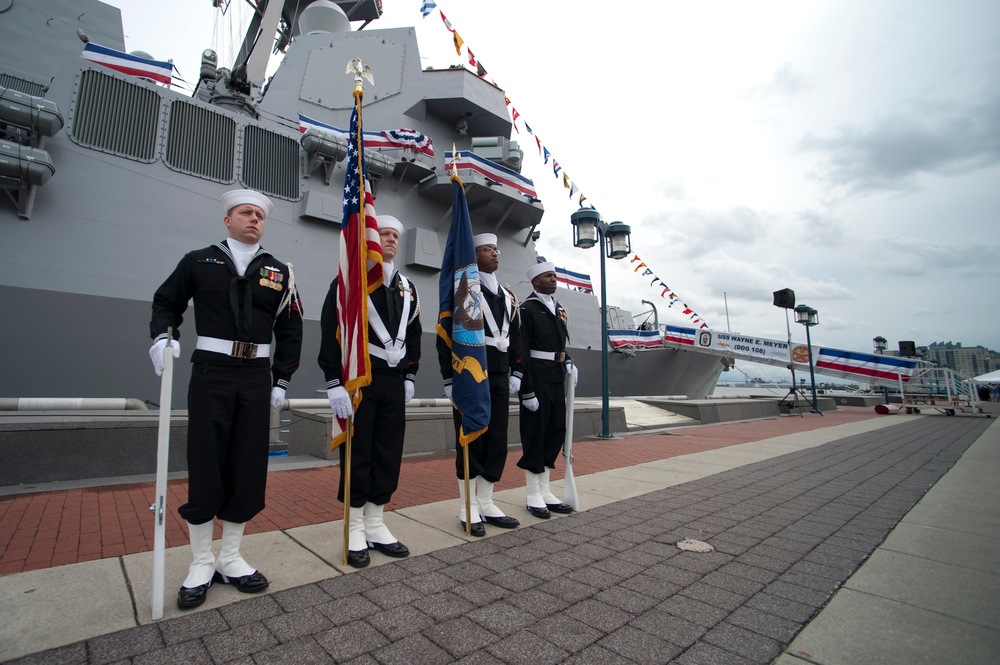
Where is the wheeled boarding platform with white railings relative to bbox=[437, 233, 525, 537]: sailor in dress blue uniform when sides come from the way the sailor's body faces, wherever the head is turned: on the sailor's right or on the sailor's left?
on the sailor's left

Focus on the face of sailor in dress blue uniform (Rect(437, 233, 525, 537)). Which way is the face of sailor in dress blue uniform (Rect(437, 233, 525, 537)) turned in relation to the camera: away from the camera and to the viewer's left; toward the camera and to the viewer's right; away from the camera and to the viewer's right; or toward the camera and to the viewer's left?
toward the camera and to the viewer's right

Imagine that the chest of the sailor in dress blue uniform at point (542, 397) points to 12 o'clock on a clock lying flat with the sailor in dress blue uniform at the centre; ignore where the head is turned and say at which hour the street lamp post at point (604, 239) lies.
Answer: The street lamp post is roughly at 8 o'clock from the sailor in dress blue uniform.

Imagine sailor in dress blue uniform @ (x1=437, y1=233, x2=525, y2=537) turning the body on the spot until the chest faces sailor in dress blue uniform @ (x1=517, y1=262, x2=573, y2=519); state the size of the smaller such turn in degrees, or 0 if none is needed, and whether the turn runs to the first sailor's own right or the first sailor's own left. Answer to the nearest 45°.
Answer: approximately 90° to the first sailor's own left

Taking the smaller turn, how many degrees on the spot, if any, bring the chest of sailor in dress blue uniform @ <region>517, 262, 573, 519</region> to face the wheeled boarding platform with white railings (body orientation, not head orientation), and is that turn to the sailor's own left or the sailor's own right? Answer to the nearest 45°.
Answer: approximately 90° to the sailor's own left

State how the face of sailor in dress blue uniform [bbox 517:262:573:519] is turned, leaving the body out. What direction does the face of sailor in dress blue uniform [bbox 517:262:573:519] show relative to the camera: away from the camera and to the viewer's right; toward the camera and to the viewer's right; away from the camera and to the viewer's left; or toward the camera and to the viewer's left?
toward the camera and to the viewer's right

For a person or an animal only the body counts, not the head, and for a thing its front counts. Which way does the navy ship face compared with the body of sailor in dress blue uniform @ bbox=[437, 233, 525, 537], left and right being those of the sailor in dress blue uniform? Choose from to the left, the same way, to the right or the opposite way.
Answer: to the left

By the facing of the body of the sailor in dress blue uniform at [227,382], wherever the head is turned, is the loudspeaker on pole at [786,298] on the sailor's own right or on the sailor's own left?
on the sailor's own left

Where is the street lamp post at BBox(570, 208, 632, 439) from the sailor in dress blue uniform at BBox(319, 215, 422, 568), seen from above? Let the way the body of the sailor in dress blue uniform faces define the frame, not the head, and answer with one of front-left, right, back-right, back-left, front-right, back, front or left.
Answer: left

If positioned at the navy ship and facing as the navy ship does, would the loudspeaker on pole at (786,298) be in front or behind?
in front

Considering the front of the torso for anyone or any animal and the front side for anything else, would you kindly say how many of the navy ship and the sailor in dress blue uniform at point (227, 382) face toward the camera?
1

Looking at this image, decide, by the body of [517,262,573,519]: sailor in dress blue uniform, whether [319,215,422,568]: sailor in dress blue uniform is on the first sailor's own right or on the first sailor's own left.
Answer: on the first sailor's own right

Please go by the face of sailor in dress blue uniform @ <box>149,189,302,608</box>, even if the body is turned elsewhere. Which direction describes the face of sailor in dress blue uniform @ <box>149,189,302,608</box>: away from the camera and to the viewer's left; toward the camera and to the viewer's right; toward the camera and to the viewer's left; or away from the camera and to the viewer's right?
toward the camera and to the viewer's right
